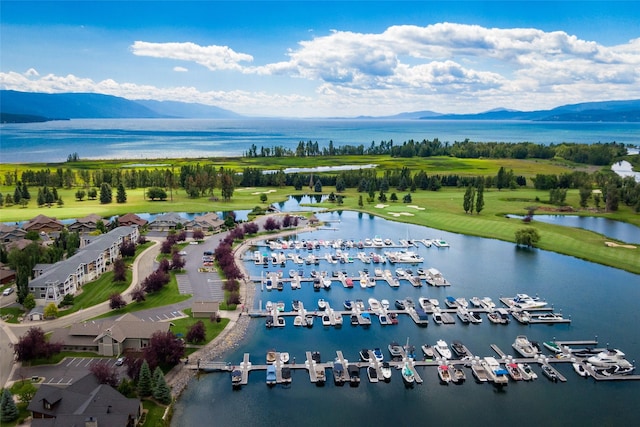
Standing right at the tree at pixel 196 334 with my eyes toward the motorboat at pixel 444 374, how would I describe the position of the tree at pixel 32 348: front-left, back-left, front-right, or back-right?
back-right

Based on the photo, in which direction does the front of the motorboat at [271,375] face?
away from the camera

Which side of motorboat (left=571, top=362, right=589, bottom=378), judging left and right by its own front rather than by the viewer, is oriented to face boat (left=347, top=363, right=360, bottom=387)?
left

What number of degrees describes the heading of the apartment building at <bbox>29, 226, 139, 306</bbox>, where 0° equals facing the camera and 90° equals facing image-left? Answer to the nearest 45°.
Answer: approximately 315°

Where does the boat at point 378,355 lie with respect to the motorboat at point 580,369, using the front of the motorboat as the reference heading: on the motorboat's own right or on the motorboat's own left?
on the motorboat's own left

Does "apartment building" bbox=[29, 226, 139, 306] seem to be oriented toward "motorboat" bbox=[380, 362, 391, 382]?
yes

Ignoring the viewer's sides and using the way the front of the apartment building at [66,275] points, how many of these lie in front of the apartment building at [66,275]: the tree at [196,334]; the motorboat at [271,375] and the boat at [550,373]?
3

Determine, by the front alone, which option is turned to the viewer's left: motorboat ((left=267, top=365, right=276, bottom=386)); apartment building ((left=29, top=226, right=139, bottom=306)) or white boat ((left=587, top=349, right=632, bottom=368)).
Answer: the white boat

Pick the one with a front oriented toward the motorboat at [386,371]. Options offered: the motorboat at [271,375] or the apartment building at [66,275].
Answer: the apartment building

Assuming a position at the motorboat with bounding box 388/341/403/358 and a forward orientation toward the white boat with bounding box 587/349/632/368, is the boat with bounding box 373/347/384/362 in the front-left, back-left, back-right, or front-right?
back-right

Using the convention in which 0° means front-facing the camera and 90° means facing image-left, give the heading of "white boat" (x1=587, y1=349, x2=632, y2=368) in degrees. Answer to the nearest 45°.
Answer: approximately 90°

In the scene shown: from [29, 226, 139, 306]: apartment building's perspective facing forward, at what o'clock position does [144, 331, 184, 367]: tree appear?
The tree is roughly at 1 o'clock from the apartment building.
